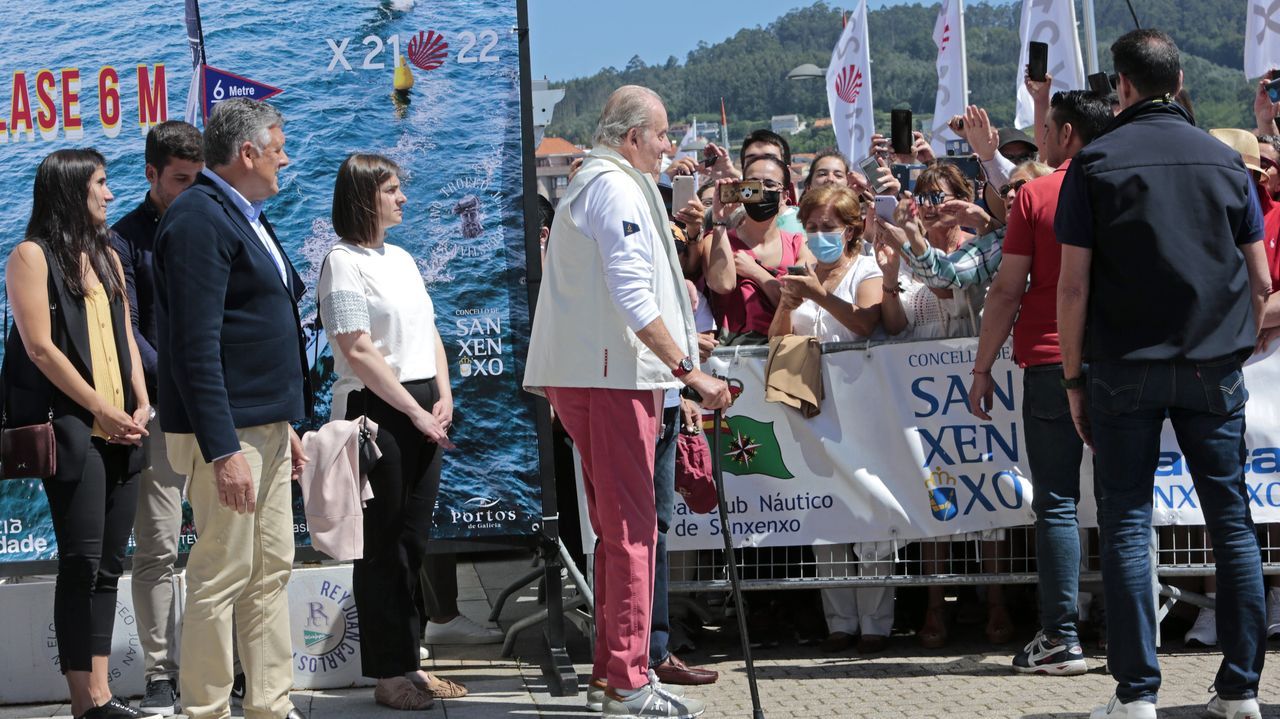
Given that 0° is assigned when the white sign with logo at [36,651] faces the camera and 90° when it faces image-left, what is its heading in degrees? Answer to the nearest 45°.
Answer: approximately 0°

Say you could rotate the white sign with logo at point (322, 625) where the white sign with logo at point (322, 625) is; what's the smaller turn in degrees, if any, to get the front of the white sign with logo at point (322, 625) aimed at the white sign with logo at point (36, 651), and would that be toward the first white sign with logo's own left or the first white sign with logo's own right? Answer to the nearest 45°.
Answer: approximately 90° to the first white sign with logo's own right

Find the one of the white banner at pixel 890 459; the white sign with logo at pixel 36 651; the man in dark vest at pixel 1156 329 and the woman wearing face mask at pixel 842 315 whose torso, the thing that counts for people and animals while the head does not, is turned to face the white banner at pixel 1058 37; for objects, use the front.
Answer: the man in dark vest

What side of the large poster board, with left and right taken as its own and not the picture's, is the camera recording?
front

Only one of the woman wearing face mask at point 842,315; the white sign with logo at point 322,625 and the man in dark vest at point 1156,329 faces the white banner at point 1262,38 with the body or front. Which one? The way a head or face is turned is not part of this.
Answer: the man in dark vest

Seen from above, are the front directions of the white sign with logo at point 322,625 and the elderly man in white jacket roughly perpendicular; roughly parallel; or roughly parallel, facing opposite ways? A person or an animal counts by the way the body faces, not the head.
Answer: roughly perpendicular

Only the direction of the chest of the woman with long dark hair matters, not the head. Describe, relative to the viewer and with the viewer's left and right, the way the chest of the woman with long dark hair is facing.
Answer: facing the viewer and to the right of the viewer

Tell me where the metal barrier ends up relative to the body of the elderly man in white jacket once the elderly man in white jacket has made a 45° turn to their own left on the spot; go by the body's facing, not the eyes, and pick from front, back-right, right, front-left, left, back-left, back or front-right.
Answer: front

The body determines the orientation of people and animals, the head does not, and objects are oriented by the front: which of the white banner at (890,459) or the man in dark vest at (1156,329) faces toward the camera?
the white banner

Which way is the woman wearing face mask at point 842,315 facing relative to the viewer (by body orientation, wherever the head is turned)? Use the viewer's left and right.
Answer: facing the viewer and to the left of the viewer

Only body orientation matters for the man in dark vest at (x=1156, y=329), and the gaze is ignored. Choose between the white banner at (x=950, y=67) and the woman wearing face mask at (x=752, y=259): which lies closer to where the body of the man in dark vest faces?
the white banner

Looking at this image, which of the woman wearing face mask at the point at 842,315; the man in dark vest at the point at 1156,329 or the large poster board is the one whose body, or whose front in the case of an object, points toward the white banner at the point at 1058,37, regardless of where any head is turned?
the man in dark vest

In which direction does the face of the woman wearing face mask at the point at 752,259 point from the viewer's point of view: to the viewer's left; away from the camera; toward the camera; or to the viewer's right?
toward the camera

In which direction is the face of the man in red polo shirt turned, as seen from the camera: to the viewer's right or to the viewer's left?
to the viewer's left

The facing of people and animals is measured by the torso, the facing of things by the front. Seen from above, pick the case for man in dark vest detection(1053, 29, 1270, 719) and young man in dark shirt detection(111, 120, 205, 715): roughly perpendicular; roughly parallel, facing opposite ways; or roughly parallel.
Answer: roughly perpendicular

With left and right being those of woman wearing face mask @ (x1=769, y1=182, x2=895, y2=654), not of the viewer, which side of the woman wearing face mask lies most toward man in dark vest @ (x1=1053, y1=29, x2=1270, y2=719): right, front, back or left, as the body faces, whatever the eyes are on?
left

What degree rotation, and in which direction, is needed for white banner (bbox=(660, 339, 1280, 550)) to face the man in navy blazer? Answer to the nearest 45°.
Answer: approximately 45° to its right

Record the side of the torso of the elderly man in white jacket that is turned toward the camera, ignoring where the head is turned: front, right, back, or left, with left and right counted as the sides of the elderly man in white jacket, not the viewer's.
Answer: right

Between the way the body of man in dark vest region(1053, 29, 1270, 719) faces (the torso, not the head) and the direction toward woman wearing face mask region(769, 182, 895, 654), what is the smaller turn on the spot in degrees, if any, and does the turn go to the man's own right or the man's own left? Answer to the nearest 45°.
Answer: approximately 45° to the man's own left

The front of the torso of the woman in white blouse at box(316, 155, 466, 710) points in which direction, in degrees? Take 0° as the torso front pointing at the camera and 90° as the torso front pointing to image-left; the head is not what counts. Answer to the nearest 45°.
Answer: approximately 315°

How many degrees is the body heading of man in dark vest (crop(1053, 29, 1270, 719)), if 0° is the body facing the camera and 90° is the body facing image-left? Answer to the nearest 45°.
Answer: approximately 180°
